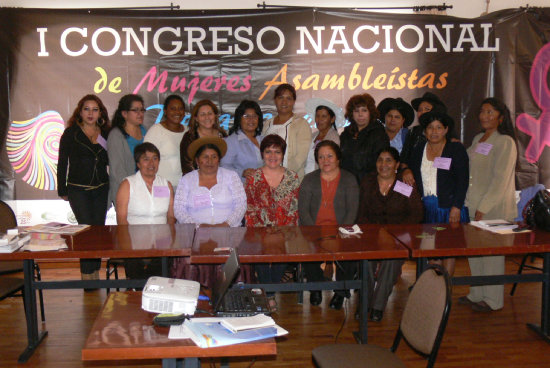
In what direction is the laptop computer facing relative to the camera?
to the viewer's right

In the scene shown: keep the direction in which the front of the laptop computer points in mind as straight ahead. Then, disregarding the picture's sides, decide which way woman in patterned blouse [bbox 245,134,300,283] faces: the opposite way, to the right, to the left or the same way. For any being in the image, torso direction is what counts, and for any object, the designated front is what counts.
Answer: to the right

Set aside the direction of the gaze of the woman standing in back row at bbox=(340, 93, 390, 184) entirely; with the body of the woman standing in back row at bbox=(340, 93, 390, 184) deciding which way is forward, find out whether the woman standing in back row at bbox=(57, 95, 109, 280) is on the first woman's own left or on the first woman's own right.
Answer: on the first woman's own right

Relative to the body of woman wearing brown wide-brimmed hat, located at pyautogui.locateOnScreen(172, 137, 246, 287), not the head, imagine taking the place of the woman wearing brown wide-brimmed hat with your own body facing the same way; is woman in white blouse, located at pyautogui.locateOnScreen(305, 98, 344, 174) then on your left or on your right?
on your left

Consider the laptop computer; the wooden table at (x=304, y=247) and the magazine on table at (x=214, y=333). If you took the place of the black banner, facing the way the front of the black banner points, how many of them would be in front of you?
3

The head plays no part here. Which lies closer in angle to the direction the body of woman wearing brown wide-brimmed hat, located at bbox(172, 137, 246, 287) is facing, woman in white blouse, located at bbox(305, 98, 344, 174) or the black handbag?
the black handbag
